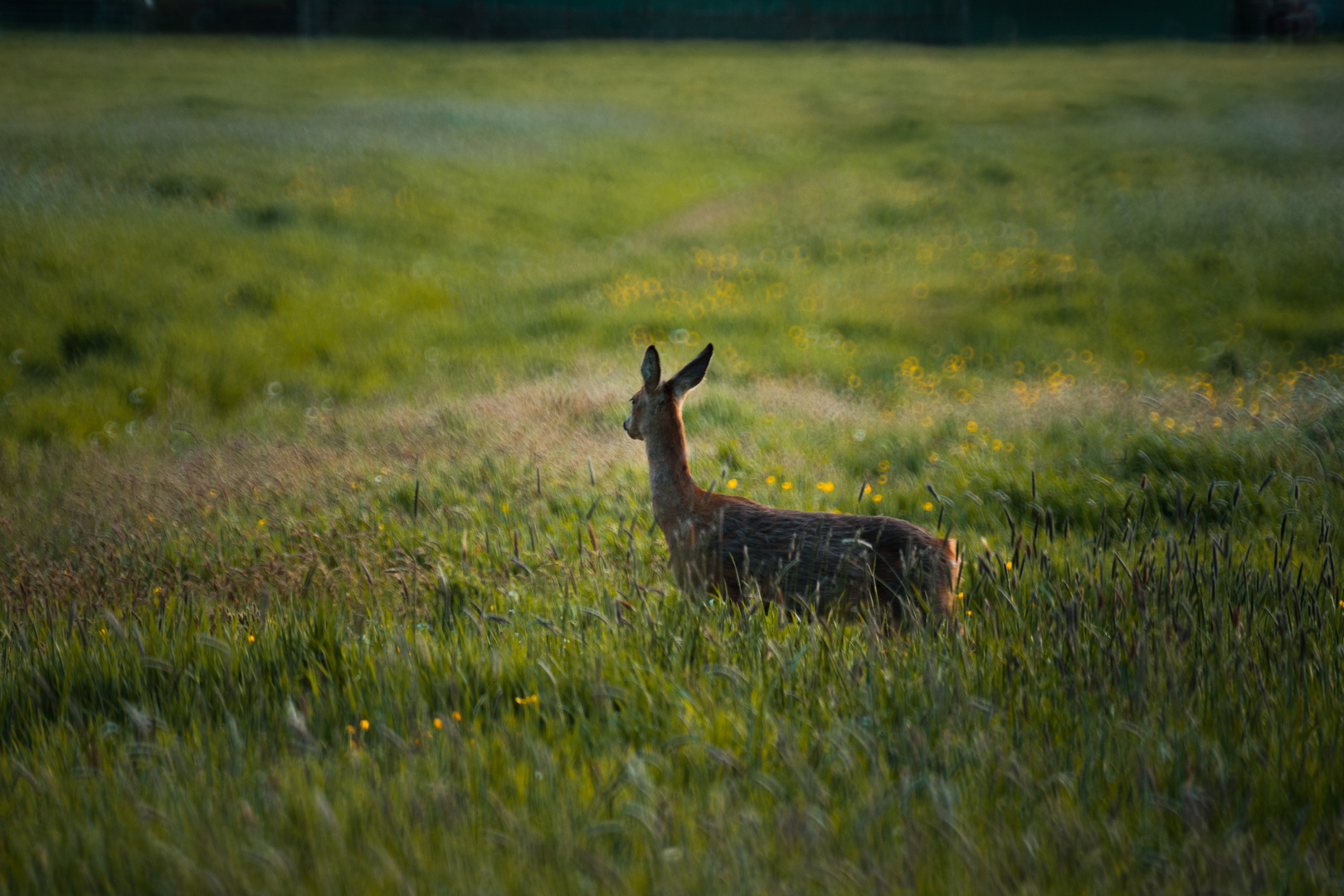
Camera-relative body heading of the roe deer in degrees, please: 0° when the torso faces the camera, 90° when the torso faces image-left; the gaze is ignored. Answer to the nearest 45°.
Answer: approximately 90°
